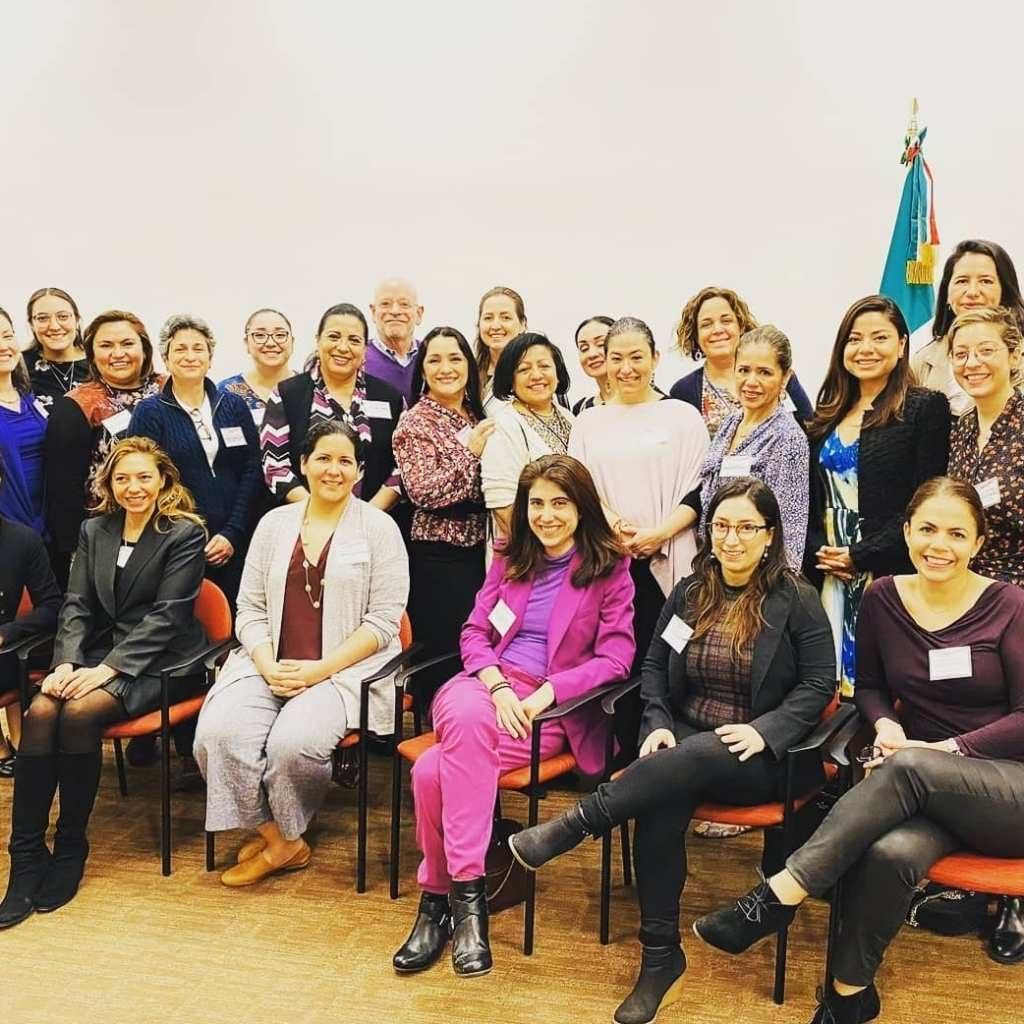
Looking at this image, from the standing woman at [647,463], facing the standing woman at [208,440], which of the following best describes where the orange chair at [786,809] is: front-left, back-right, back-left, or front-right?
back-left

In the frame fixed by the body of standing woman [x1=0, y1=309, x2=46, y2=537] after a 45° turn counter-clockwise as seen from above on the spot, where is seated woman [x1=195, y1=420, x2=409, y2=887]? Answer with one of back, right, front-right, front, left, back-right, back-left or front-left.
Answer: front-right

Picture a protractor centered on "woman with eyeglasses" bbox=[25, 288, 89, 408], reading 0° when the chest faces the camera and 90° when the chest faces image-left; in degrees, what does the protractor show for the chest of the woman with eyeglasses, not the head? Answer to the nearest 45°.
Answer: approximately 0°

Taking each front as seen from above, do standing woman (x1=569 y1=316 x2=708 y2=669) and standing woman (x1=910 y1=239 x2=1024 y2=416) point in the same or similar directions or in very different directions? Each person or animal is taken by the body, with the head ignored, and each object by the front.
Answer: same or similar directions

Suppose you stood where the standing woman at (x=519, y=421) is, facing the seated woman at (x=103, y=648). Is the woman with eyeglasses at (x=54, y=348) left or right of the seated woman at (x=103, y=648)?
right

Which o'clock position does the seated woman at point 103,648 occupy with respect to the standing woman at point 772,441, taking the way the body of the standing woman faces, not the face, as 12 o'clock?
The seated woman is roughly at 1 o'clock from the standing woman.

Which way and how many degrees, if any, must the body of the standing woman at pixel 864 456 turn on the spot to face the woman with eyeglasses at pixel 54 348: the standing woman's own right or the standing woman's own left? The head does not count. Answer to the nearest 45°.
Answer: approximately 45° to the standing woman's own right

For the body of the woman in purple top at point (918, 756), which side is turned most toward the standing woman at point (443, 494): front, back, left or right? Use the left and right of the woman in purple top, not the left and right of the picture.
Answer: right

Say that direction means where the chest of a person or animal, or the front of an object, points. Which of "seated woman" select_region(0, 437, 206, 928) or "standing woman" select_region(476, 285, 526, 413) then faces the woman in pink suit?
the standing woman

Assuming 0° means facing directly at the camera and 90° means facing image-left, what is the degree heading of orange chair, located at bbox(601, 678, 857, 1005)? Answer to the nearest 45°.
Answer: approximately 45°

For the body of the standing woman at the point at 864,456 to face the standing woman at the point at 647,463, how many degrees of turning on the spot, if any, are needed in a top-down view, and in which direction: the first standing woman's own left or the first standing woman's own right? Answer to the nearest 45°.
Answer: approximately 45° to the first standing woman's own right

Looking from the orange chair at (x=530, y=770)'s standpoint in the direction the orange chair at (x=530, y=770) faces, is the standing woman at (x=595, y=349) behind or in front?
behind

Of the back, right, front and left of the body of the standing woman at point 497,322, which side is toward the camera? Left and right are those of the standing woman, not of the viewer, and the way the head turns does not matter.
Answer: front

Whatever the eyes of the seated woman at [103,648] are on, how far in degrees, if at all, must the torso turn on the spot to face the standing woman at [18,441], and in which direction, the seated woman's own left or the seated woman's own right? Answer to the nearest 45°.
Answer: approximately 135° to the seated woman's own right

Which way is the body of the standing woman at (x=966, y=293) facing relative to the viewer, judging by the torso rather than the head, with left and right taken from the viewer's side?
facing the viewer
